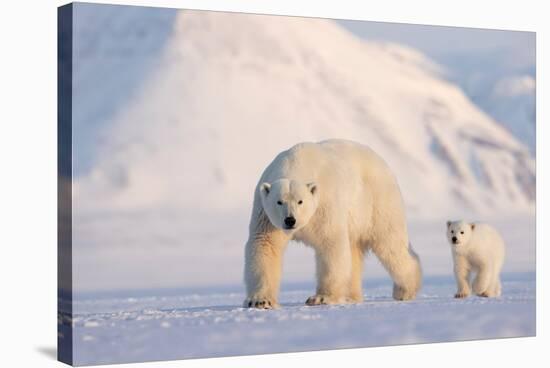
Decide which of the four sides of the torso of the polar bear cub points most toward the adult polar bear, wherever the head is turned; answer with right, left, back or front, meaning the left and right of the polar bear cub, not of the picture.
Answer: front

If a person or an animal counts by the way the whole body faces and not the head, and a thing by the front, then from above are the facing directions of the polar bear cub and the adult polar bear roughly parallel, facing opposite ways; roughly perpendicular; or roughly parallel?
roughly parallel

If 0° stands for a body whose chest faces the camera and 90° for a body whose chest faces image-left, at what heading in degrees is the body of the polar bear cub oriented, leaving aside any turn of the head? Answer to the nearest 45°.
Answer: approximately 45°

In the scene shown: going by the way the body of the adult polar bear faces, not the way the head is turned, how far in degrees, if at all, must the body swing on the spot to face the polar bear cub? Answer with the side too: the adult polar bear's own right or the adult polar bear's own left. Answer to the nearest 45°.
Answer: approximately 180°

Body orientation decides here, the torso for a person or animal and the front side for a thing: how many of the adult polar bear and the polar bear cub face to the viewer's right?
0

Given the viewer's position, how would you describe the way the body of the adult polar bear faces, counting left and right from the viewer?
facing the viewer and to the left of the viewer
